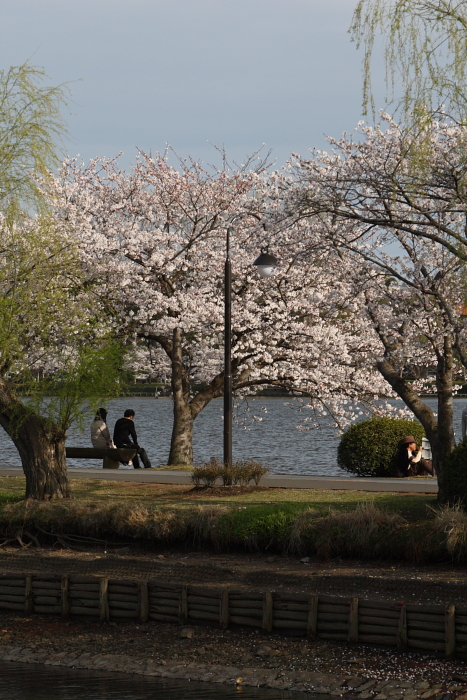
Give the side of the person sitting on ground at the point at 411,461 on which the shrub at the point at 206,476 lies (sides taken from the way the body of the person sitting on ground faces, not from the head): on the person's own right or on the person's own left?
on the person's own right

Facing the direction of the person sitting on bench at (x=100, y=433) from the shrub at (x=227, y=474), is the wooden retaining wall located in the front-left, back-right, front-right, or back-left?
back-left

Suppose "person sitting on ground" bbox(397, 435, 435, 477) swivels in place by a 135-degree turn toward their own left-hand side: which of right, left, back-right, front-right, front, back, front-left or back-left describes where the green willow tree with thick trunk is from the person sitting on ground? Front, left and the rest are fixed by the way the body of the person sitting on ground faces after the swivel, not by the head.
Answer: left
